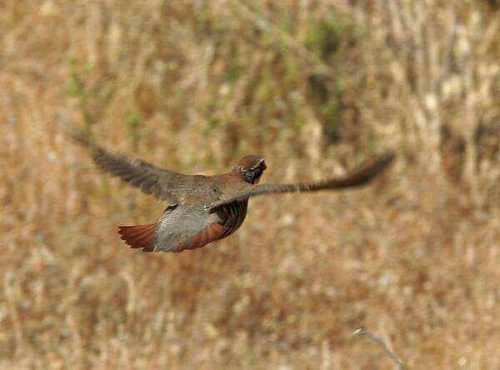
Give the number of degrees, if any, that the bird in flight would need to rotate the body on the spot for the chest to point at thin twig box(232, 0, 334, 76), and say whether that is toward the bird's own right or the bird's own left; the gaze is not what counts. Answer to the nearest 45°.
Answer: approximately 45° to the bird's own left

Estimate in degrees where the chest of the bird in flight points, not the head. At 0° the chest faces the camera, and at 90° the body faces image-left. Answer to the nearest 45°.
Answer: approximately 225°
